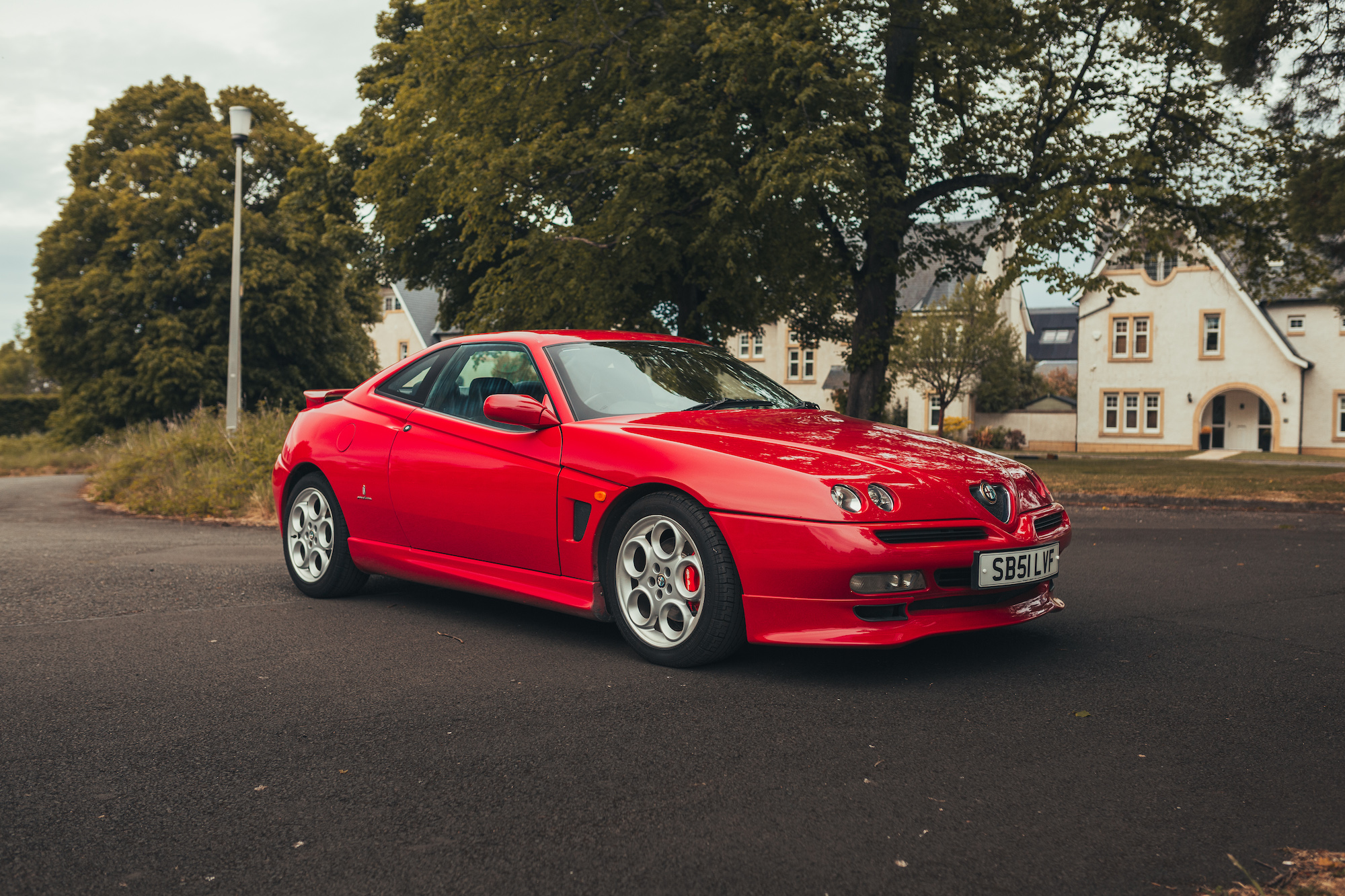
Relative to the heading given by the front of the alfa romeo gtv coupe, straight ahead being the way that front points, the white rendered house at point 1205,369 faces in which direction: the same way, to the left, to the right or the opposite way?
to the right

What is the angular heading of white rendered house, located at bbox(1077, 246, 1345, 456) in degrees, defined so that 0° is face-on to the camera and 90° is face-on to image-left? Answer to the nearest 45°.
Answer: approximately 0°

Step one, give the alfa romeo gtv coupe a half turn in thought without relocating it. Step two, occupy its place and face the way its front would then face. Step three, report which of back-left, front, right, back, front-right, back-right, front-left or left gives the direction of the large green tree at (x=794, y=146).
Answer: front-right

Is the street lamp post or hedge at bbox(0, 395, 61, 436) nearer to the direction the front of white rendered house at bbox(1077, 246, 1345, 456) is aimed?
the street lamp post

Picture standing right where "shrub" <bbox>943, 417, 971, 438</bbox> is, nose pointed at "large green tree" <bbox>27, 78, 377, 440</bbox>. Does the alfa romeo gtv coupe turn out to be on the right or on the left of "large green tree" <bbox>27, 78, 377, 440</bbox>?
left

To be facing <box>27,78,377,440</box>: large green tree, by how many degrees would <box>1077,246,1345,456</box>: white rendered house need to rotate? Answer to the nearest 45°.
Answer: approximately 45° to its right

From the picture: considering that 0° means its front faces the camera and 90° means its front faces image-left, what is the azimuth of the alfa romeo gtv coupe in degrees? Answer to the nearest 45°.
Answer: approximately 315°

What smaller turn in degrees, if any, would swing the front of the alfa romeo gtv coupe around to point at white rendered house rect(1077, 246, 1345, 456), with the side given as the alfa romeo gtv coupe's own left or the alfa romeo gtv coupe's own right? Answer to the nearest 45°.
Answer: approximately 90° to the alfa romeo gtv coupe's own left

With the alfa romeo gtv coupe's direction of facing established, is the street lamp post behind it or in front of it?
behind

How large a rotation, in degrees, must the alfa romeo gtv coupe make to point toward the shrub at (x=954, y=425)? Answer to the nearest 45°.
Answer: approximately 135° to its left

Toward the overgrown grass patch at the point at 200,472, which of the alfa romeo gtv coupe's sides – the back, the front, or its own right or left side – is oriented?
back
